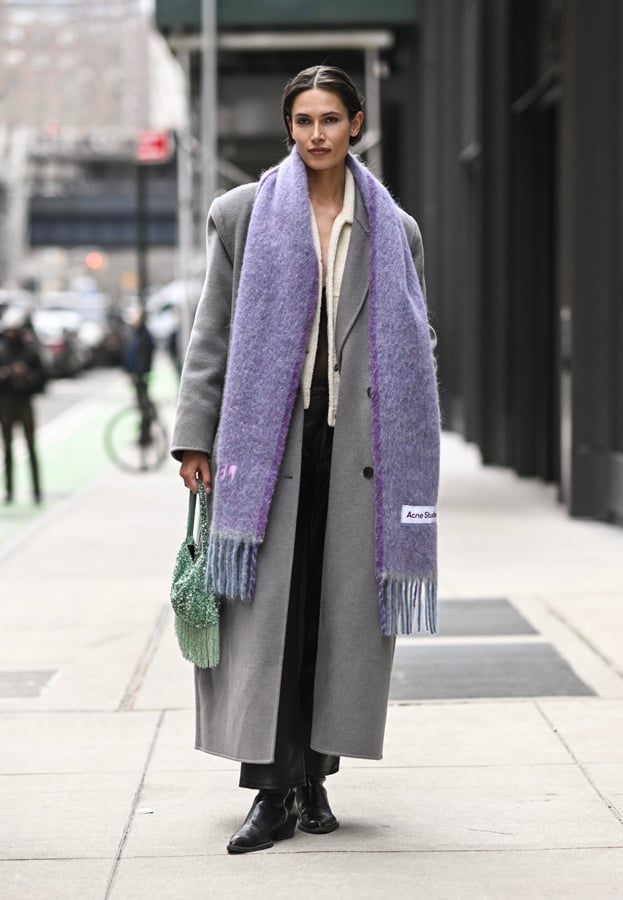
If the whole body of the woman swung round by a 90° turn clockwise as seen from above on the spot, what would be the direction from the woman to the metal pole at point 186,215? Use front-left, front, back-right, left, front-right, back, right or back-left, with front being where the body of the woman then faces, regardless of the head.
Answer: right

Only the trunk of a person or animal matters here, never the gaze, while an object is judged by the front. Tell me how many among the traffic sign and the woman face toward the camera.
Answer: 2

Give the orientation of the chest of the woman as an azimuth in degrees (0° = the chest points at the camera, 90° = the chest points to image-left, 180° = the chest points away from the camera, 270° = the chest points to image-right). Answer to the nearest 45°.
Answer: approximately 0°

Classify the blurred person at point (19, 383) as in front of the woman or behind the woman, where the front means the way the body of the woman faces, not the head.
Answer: behind

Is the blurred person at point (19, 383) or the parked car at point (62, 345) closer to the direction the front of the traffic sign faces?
the blurred person
